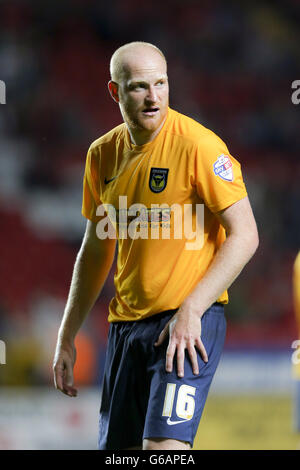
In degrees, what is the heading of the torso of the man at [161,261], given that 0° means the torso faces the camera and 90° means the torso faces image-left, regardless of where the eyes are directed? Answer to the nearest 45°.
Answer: approximately 45°
